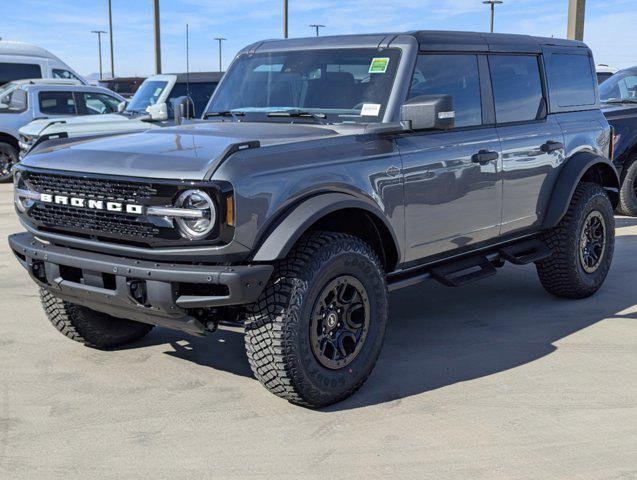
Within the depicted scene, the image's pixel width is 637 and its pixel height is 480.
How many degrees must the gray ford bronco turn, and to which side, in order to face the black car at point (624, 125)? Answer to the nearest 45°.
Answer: approximately 180°

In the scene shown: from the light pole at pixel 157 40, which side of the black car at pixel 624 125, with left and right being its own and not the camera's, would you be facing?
right

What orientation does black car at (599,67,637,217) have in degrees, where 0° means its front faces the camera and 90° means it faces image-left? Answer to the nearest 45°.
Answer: approximately 45°

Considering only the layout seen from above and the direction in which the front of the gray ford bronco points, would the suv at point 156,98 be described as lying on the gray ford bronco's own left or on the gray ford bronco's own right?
on the gray ford bronco's own right

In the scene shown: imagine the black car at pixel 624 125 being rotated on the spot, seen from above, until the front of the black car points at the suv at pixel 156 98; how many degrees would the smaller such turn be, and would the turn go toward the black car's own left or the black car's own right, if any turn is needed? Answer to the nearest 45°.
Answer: approximately 45° to the black car's own right

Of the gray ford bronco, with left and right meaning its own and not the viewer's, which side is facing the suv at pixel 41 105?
right

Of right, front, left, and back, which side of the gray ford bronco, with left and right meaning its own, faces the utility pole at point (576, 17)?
back

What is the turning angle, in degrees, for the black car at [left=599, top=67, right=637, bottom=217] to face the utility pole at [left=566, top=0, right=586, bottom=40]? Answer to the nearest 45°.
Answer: approximately 135° to its right

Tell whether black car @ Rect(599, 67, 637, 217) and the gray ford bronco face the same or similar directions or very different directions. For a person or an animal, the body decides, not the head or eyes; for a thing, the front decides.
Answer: same or similar directions

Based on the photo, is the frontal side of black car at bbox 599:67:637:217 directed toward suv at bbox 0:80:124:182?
no

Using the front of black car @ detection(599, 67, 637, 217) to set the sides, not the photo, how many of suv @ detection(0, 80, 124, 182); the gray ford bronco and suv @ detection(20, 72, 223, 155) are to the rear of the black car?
0

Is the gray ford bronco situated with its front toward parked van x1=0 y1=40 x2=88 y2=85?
no

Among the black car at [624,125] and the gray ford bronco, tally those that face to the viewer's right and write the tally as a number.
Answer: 0

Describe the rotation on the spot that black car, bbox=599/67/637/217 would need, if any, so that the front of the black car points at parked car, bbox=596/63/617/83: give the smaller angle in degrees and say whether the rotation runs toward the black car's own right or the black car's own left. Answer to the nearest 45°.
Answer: approximately 135° to the black car's own right
